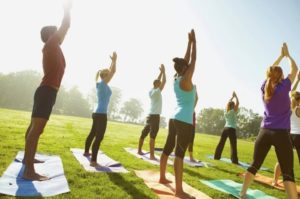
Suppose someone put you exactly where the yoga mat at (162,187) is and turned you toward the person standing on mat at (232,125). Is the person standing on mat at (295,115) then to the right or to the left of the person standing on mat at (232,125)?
right

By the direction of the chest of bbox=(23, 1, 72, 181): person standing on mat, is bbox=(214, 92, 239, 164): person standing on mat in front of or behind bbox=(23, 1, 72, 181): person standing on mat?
in front

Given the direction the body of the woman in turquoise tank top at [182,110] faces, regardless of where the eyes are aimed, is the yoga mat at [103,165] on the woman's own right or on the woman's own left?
on the woman's own left

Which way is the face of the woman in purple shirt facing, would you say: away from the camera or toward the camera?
away from the camera

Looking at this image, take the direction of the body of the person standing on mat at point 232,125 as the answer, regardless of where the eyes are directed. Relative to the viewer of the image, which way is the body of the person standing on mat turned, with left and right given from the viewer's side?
facing away from the viewer and to the right of the viewer

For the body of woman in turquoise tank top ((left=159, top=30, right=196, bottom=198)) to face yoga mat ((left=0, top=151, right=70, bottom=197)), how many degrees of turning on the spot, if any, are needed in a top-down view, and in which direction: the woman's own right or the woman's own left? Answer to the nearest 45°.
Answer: approximately 135° to the woman's own left

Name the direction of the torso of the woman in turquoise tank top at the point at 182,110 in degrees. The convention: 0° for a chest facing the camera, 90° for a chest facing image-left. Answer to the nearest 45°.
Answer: approximately 225°
